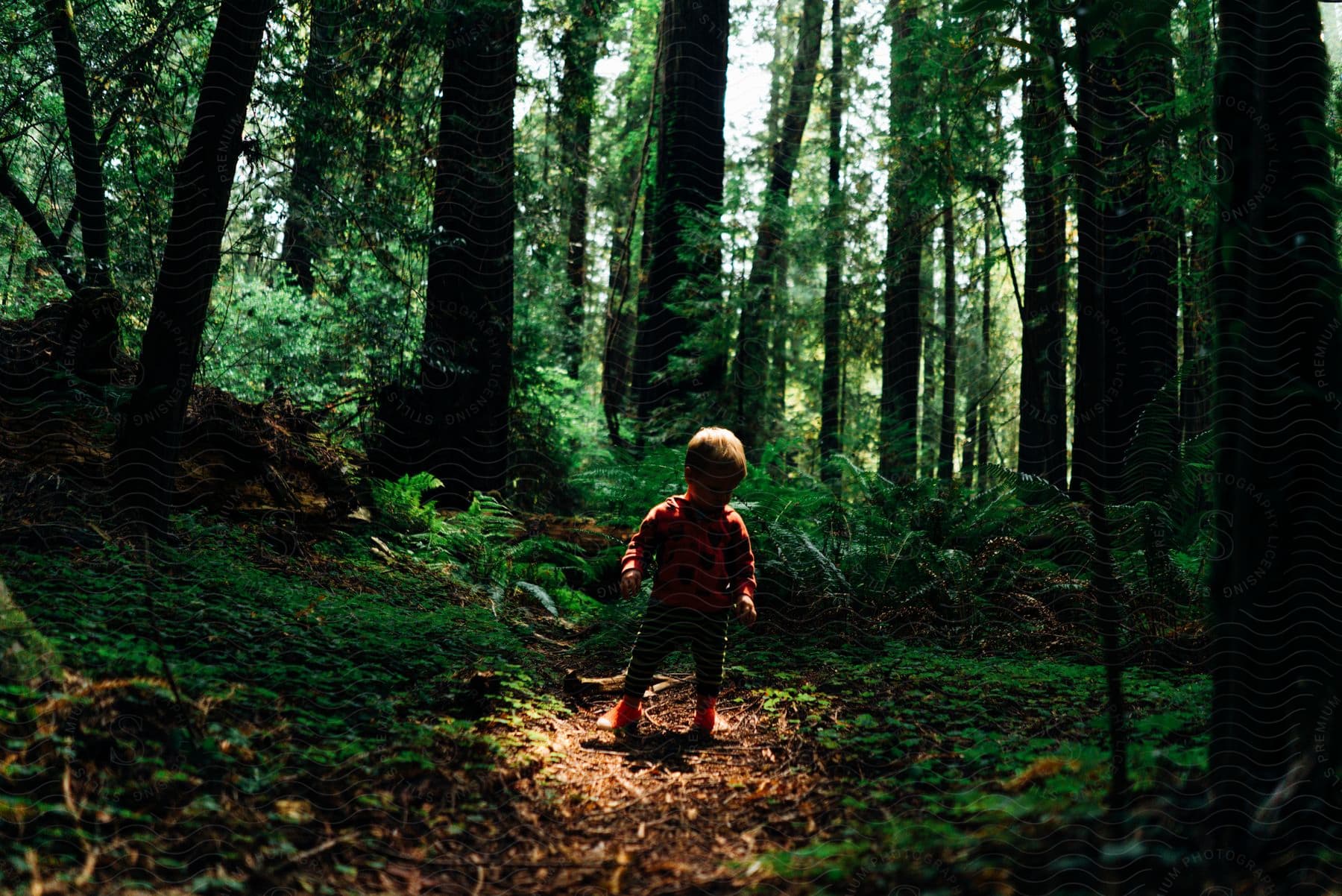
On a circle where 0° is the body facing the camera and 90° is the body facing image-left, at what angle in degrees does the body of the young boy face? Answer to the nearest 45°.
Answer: approximately 0°

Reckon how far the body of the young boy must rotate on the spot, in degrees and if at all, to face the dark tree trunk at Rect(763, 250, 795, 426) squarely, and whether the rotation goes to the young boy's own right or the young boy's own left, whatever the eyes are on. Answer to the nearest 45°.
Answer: approximately 180°

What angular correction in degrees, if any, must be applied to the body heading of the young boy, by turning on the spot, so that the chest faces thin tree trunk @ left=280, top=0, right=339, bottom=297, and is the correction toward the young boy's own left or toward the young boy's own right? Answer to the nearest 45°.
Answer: approximately 135° to the young boy's own right

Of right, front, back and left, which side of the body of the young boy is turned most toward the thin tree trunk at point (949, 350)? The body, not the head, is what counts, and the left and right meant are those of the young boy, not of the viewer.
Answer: back

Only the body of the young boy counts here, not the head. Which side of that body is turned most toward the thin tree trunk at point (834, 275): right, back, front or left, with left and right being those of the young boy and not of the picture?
back

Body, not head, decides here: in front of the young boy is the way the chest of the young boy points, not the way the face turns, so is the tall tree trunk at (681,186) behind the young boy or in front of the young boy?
behind

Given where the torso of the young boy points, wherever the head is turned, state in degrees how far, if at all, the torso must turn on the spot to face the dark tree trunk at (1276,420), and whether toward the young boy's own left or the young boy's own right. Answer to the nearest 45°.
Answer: approximately 45° to the young boy's own left

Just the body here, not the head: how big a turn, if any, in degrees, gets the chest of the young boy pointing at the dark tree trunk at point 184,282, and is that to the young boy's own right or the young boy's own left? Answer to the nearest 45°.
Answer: approximately 90° to the young boy's own right
